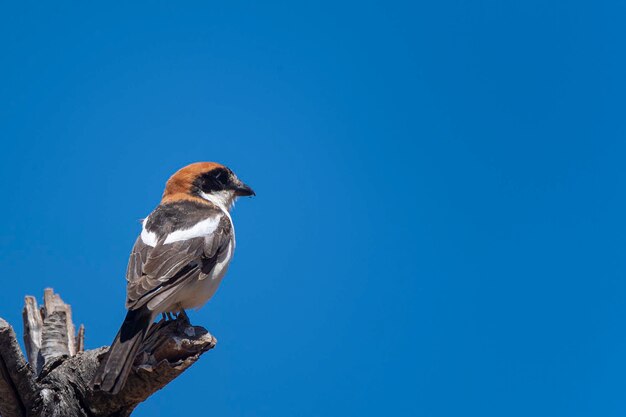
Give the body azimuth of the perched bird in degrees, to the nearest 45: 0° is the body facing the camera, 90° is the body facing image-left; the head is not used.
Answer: approximately 225°
